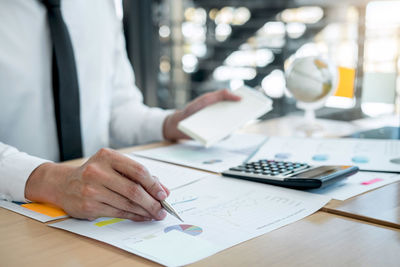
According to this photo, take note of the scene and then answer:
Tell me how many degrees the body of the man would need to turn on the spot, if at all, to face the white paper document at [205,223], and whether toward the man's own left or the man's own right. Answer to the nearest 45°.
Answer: approximately 45° to the man's own right

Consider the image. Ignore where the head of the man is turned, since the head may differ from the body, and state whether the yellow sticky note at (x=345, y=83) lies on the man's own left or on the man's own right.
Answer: on the man's own left

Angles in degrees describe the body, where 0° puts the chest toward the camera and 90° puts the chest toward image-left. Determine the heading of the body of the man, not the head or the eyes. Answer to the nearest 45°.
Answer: approximately 315°

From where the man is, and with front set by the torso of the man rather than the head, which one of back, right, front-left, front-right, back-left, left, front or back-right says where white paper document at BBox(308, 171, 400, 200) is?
front
